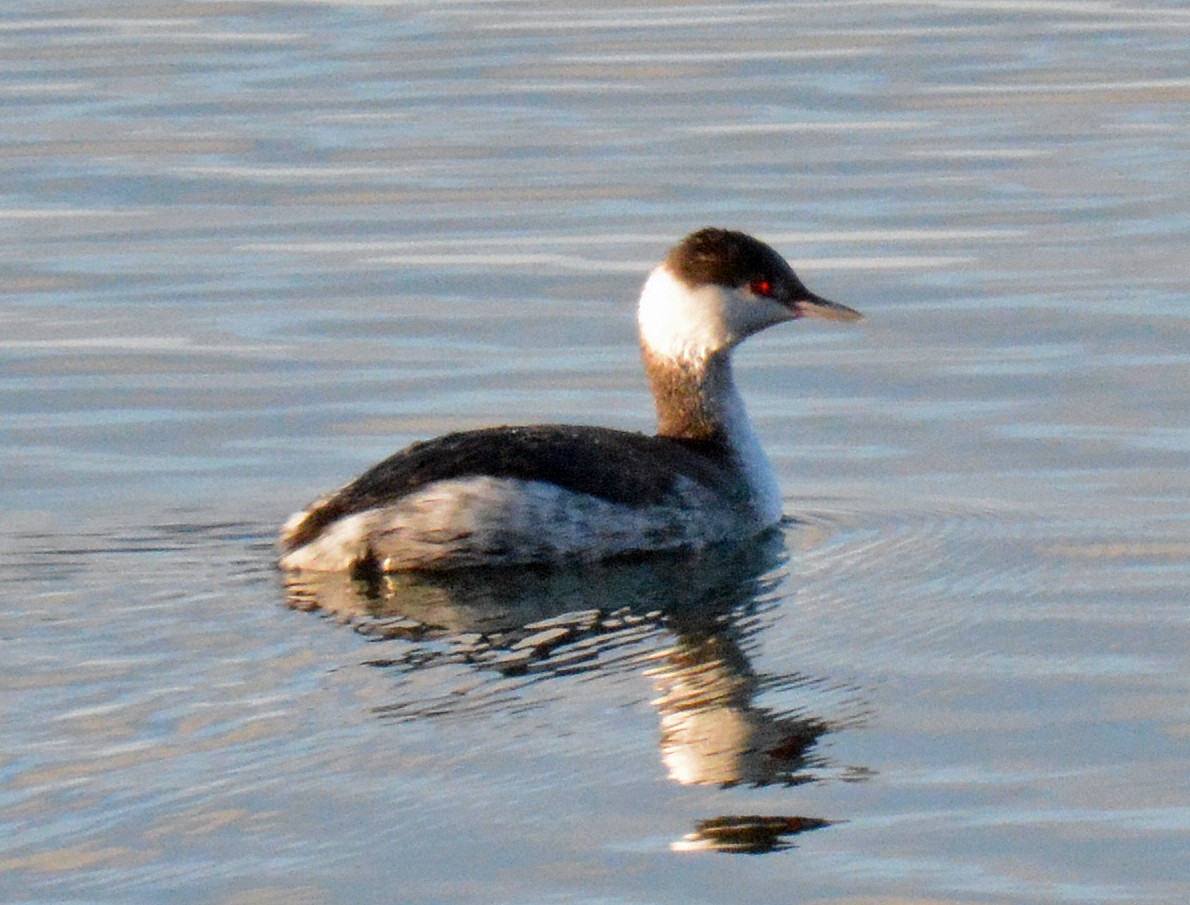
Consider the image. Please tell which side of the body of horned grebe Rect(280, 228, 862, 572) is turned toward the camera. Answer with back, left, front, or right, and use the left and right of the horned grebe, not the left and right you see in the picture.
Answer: right
